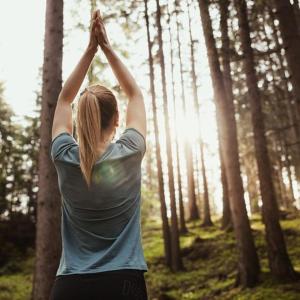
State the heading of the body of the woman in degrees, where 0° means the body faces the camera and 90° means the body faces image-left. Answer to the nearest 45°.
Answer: approximately 180°
